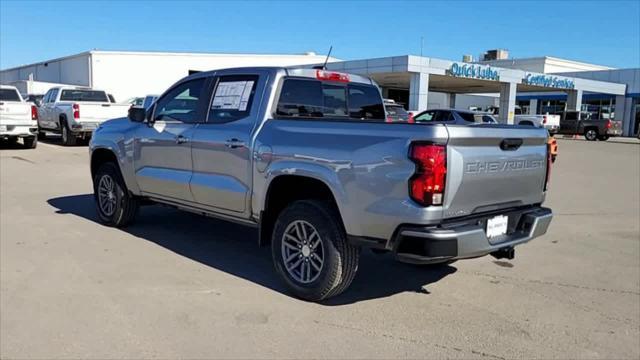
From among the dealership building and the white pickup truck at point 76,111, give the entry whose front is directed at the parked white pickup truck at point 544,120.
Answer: the dealership building

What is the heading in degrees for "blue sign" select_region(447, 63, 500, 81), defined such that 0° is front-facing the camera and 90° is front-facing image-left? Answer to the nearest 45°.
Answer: approximately 315°

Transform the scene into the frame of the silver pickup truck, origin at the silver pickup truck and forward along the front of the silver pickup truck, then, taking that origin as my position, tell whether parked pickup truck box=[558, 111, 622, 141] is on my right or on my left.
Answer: on my right

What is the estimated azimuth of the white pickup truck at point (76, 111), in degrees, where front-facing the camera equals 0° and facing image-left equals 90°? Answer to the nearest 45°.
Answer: approximately 135°

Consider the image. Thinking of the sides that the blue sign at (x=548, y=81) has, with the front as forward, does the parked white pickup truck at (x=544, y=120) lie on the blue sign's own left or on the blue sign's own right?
on the blue sign's own right

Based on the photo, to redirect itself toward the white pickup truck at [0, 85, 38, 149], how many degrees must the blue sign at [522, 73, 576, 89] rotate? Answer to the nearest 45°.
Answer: approximately 90° to its right

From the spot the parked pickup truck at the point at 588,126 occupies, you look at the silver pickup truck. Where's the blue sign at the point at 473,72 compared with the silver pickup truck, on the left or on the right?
right

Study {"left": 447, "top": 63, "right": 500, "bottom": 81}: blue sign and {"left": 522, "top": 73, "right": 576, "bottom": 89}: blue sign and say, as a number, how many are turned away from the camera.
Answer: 0

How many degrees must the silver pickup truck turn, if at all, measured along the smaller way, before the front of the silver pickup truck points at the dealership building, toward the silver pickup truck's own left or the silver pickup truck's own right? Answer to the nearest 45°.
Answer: approximately 45° to the silver pickup truck's own right
